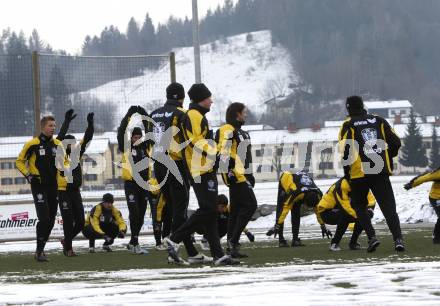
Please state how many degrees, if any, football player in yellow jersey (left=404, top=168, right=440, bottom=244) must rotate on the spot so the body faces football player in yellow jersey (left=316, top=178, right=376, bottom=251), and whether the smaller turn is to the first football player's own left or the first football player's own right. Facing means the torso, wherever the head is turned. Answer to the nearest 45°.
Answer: approximately 45° to the first football player's own left

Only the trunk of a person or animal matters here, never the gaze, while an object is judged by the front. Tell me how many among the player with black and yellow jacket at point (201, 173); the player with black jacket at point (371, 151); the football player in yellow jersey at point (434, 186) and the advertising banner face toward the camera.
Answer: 1

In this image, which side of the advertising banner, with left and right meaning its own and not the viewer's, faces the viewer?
front

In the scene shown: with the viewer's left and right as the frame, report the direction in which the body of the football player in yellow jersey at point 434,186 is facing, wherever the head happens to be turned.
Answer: facing to the left of the viewer

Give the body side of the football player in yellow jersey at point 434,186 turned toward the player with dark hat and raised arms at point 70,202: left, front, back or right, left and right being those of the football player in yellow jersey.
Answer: front

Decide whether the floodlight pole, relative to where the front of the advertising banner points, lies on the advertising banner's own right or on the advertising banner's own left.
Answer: on the advertising banner's own left

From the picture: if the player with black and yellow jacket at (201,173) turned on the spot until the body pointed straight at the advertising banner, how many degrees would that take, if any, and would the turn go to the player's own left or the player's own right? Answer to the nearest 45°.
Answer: approximately 90° to the player's own left

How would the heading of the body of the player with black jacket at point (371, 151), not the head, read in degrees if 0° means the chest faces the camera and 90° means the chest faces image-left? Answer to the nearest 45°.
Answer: approximately 180°

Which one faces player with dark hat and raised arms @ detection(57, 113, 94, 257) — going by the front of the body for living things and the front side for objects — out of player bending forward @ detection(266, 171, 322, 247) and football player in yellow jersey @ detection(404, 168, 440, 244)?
the football player in yellow jersey

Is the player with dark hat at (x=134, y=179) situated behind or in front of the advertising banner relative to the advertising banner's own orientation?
in front

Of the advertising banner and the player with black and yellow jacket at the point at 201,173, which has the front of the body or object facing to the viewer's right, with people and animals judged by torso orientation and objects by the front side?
the player with black and yellow jacket

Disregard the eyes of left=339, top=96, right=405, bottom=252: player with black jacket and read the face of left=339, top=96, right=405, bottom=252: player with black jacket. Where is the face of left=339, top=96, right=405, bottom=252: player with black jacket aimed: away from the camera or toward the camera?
away from the camera
